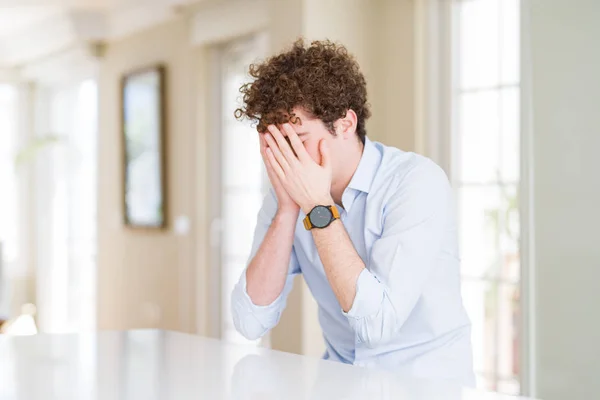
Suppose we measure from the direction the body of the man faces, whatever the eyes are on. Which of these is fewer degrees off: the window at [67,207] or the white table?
the white table

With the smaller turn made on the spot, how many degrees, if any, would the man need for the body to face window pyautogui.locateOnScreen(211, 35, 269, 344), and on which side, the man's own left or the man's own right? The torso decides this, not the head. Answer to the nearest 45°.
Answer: approximately 135° to the man's own right

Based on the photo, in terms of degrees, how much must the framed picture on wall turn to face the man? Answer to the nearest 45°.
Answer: approximately 45° to its left

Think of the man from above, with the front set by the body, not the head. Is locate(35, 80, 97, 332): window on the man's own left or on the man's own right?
on the man's own right

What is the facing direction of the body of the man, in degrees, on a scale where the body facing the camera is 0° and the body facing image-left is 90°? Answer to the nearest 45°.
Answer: approximately 45°

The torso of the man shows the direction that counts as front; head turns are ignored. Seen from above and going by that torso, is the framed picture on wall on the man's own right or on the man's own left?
on the man's own right

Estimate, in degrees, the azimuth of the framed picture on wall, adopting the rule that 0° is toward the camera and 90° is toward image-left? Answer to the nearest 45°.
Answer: approximately 45°

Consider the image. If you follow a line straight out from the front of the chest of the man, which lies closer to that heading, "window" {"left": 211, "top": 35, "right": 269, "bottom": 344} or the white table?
the white table
